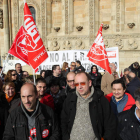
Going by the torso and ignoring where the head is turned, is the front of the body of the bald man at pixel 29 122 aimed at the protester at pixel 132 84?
no

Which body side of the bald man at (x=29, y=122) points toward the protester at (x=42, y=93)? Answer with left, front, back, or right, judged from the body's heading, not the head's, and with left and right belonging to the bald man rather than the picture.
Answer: back

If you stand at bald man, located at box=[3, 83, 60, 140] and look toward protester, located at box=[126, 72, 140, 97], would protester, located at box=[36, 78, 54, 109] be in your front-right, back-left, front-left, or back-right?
front-left

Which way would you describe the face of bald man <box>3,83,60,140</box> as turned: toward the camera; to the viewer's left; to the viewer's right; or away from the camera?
toward the camera

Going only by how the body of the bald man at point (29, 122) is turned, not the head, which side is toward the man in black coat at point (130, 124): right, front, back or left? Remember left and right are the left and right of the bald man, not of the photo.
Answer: left

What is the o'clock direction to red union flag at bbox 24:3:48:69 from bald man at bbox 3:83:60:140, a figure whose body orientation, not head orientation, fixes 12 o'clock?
The red union flag is roughly at 6 o'clock from the bald man.

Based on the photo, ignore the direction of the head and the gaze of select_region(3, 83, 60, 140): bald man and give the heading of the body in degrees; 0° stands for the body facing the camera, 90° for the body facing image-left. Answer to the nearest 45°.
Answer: approximately 0°

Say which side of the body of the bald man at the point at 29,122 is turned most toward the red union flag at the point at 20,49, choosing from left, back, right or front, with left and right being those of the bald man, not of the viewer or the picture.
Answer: back

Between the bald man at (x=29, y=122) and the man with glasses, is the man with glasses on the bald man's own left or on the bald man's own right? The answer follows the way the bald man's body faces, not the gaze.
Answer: on the bald man's own left

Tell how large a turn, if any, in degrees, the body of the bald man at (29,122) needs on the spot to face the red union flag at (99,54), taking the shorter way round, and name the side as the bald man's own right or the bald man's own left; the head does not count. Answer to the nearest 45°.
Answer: approximately 135° to the bald man's own left

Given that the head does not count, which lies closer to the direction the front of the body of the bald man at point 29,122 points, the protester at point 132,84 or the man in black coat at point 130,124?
the man in black coat
